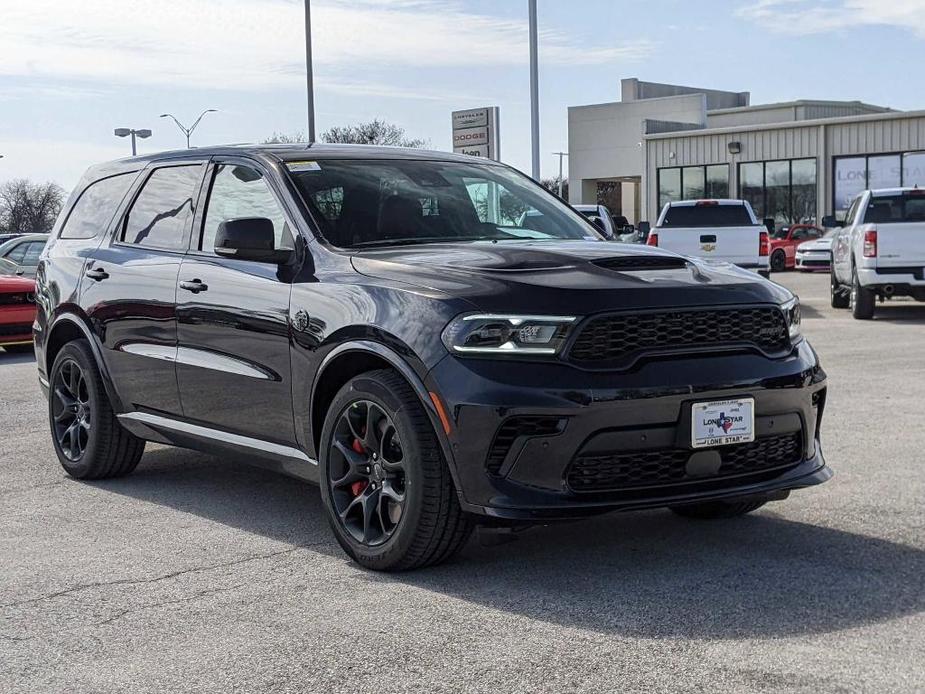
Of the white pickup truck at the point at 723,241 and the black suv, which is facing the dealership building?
the white pickup truck

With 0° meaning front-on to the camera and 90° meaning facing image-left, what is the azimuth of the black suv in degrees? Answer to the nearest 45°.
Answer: approximately 315°

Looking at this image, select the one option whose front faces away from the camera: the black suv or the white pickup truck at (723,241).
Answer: the white pickup truck

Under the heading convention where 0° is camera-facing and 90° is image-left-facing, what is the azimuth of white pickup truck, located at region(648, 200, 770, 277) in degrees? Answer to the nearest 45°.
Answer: approximately 180°

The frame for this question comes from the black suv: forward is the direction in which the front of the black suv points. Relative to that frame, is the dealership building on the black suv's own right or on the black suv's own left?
on the black suv's own left

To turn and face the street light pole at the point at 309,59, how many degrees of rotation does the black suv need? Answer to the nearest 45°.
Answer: approximately 135° to its left

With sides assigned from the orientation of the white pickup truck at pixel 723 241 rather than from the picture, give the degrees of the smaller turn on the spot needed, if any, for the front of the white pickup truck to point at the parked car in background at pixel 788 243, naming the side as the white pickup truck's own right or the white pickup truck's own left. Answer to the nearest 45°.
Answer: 0° — it already faces it

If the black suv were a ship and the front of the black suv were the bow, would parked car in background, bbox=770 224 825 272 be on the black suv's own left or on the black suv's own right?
on the black suv's own left

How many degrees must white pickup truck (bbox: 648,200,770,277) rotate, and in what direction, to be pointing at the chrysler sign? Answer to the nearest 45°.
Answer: approximately 45° to its left

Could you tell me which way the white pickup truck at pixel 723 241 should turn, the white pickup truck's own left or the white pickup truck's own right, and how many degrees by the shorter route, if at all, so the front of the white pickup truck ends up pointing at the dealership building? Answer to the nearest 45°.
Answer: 0° — it already faces it

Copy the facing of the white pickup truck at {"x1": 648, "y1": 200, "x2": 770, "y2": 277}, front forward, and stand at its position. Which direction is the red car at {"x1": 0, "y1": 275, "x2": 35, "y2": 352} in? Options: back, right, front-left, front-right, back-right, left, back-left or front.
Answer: back-left

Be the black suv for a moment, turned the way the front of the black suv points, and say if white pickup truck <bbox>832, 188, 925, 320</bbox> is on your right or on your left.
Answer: on your left

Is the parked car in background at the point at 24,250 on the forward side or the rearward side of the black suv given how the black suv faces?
on the rearward side

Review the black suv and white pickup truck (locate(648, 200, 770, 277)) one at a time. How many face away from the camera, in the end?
1
